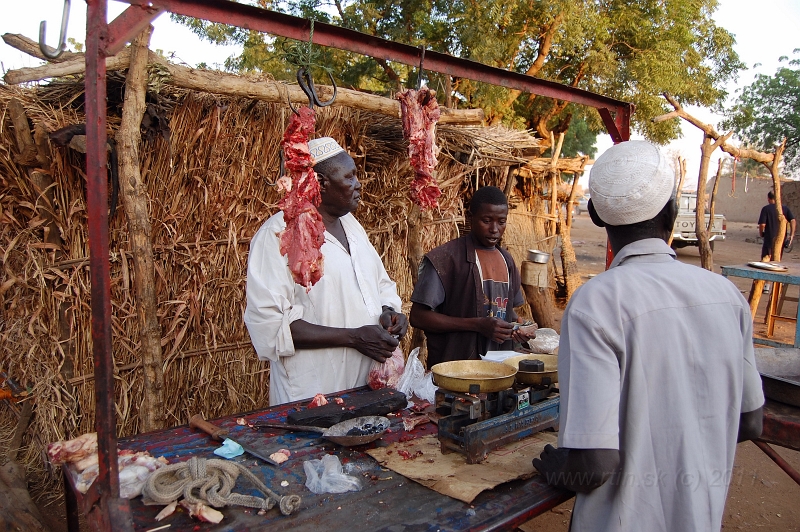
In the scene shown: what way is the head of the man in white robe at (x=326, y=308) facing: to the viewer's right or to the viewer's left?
to the viewer's right

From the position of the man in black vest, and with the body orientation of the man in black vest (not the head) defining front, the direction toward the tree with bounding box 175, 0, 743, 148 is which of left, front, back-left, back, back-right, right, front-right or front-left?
back-left

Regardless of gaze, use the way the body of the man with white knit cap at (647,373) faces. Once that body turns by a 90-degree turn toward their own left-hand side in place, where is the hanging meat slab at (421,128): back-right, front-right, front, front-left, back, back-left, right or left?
right

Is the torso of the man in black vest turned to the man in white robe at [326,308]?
no

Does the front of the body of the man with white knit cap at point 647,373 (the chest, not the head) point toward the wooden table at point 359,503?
no

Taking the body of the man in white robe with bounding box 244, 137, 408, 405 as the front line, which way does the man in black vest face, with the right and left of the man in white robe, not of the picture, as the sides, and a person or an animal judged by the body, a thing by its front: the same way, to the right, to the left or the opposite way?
the same way

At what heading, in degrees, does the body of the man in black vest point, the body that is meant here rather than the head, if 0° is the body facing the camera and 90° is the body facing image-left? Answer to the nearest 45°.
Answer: approximately 315°

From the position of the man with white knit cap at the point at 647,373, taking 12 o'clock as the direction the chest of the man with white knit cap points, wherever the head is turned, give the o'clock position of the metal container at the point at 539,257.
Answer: The metal container is roughly at 1 o'clock from the man with white knit cap.

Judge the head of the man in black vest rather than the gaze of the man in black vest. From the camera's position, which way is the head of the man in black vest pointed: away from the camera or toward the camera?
toward the camera

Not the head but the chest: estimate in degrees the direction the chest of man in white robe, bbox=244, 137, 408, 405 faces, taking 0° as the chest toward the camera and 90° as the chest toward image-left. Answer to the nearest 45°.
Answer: approximately 315°

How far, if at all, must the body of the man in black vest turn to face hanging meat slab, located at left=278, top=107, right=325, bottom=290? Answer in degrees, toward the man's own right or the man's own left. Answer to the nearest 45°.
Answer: approximately 90° to the man's own right

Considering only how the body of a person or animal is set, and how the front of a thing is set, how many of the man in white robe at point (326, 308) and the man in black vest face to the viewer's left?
0

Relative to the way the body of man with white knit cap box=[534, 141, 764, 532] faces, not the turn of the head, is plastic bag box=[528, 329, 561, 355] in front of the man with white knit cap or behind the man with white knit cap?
in front

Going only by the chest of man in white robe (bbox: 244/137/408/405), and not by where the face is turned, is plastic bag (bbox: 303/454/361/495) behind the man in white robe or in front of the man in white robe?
in front

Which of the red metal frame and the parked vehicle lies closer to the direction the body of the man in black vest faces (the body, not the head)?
the red metal frame

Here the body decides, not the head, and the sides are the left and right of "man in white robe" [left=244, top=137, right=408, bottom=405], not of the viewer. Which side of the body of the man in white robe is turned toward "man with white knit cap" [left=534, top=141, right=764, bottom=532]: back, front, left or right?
front

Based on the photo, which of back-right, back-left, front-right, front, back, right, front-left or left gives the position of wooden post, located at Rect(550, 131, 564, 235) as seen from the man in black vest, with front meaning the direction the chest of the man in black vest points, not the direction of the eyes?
back-left
